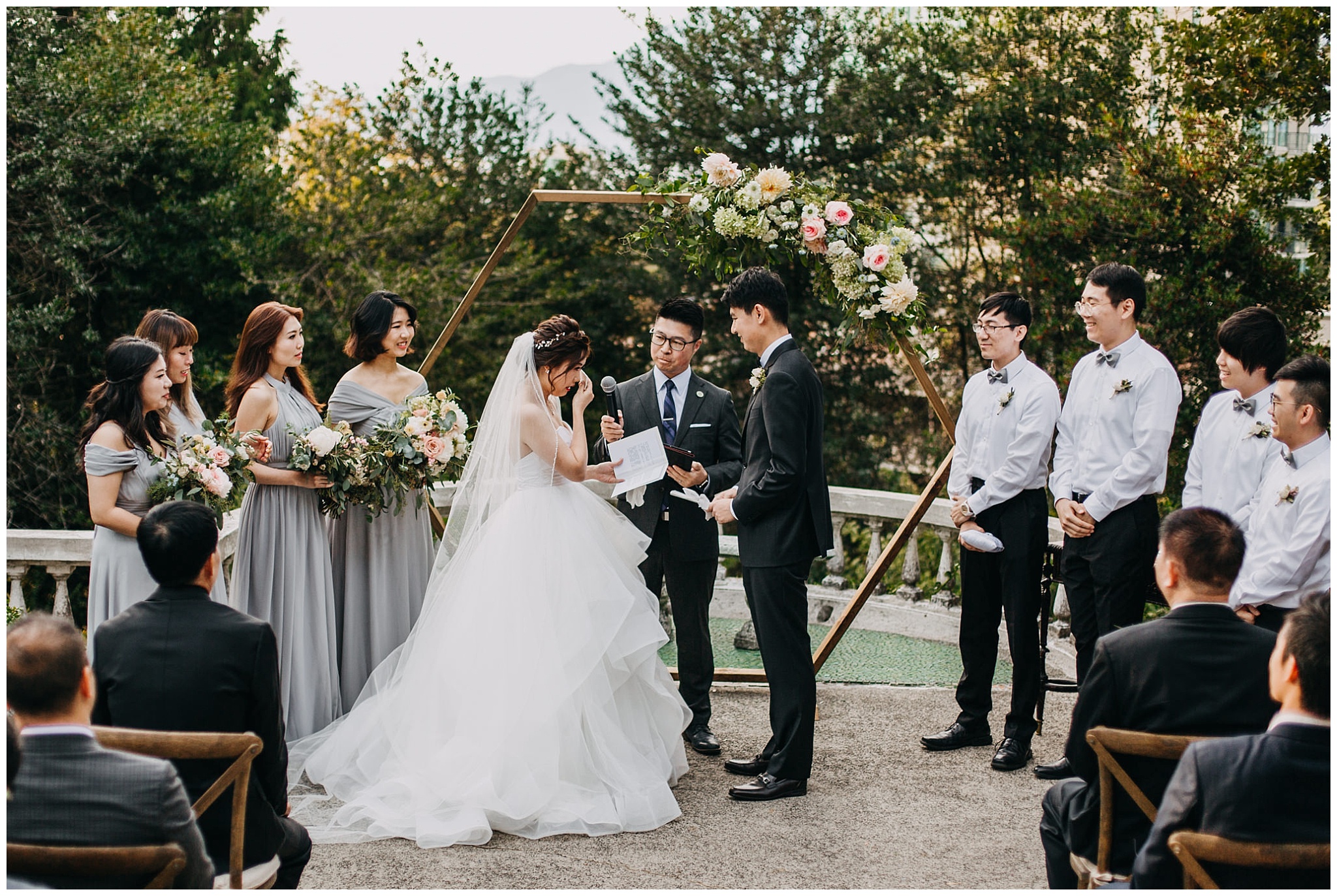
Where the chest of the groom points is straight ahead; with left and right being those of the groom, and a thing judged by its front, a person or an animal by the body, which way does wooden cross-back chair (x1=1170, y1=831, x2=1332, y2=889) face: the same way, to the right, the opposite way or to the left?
to the right

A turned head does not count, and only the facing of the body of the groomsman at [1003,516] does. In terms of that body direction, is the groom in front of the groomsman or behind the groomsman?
in front

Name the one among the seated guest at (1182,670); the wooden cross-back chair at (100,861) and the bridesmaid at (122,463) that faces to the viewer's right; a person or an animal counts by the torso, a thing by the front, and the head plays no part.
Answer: the bridesmaid

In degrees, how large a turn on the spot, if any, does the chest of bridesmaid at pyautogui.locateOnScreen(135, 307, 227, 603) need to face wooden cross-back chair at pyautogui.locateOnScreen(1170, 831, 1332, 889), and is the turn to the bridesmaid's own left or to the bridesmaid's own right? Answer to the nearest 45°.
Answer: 0° — they already face it

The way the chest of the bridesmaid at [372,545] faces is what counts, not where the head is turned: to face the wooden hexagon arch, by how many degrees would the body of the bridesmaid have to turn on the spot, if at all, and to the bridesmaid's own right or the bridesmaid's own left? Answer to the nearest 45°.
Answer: approximately 45° to the bridesmaid's own left

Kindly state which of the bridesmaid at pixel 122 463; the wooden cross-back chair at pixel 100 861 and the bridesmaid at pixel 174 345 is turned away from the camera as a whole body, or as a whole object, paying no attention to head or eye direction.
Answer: the wooden cross-back chair

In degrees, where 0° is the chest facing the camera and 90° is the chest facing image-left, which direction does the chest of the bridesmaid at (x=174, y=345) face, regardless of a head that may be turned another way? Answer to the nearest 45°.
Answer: approximately 315°

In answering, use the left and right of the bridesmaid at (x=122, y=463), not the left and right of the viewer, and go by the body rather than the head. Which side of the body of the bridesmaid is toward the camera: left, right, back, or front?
right

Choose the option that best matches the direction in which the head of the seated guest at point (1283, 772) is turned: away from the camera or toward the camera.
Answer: away from the camera

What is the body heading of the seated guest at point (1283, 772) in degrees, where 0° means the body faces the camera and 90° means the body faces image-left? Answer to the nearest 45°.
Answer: approximately 135°

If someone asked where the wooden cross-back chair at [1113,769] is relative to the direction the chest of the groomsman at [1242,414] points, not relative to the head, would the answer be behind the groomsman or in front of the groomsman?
in front

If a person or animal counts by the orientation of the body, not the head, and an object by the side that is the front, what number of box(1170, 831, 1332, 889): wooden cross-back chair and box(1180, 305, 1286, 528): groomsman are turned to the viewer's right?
0

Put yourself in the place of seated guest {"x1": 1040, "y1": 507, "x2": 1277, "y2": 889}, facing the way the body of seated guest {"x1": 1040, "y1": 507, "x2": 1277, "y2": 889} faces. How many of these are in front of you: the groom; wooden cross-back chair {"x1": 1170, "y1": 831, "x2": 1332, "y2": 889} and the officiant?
2

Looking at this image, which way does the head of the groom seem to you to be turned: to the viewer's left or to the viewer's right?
to the viewer's left

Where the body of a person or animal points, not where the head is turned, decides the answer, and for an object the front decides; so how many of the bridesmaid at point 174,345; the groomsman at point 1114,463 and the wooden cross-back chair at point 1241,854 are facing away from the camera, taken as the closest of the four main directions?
1
